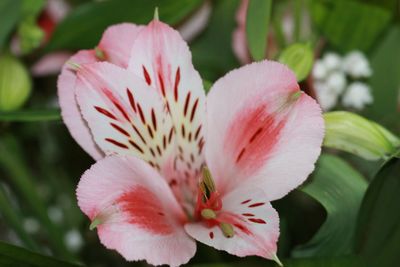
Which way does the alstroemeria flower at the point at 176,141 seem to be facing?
toward the camera
